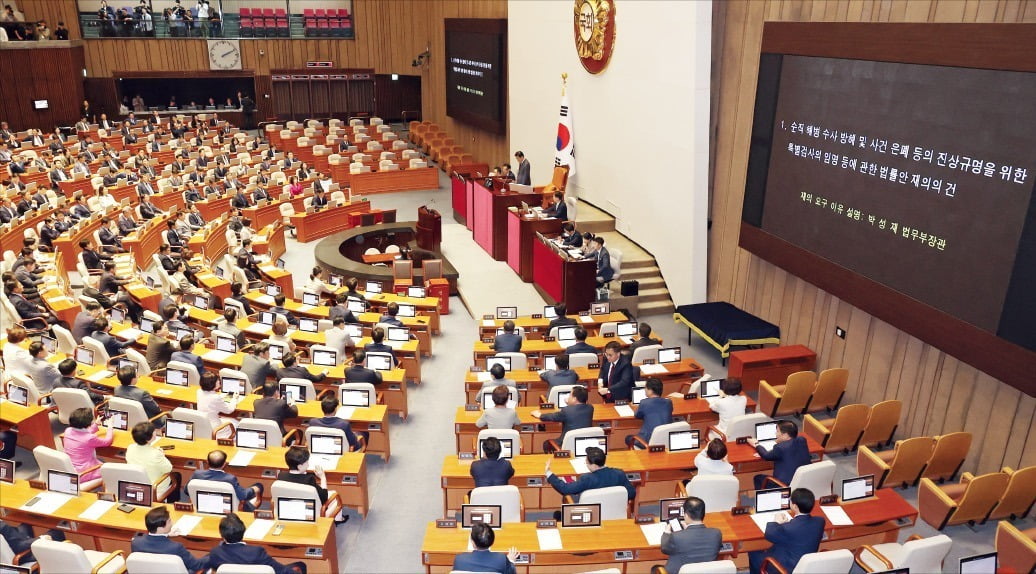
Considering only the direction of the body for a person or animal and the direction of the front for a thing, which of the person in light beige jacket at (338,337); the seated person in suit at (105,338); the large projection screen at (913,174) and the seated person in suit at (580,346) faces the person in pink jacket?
the large projection screen

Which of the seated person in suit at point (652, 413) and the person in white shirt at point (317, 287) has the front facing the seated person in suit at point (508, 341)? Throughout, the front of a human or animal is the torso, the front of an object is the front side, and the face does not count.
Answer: the seated person in suit at point (652, 413)

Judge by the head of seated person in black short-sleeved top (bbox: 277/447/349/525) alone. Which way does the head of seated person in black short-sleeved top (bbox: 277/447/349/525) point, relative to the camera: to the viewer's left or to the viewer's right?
to the viewer's right

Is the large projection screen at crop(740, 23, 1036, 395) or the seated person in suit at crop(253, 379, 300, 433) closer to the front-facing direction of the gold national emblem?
the seated person in suit

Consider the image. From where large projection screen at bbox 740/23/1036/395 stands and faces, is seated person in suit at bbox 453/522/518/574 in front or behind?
in front

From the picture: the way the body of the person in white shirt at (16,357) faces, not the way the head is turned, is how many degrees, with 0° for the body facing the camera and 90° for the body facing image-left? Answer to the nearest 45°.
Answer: approximately 225°

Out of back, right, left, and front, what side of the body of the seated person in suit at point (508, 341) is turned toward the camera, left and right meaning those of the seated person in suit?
back

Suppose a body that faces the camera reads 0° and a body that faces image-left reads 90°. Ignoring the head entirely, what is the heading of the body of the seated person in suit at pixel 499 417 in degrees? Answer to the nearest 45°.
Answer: approximately 180°

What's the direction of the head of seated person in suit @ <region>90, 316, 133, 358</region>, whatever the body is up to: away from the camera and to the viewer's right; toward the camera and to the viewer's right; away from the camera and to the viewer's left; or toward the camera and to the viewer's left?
away from the camera and to the viewer's right

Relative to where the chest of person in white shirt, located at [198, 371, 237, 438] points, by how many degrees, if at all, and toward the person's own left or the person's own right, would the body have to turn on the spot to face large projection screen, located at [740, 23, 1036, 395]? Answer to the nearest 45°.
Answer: approximately 45° to the person's own right

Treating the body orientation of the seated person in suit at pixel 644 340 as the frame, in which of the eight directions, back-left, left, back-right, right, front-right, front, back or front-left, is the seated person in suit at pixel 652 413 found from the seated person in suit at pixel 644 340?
back-left

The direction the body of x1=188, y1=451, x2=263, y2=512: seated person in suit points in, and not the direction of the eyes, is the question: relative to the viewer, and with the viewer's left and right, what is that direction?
facing away from the viewer and to the right of the viewer

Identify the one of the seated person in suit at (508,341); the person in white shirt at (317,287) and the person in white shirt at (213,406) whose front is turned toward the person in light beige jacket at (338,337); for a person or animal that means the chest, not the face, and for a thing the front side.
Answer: the person in white shirt at (213,406)

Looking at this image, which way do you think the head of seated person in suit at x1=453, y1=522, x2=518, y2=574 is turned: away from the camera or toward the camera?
away from the camera

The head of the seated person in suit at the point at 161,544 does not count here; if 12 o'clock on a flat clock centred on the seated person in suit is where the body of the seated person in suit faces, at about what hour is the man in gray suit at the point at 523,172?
The man in gray suit is roughly at 12 o'clock from the seated person in suit.

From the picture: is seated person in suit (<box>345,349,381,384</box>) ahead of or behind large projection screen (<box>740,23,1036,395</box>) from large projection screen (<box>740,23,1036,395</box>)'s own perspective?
ahead

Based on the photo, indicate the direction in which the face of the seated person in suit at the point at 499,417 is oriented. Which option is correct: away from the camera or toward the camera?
away from the camera
